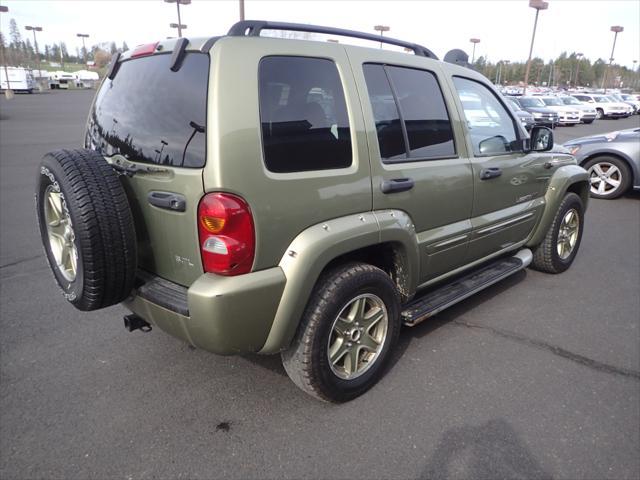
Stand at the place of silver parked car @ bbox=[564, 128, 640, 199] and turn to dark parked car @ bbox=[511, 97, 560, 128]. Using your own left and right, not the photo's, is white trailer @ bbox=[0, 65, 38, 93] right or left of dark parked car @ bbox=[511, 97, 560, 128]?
left

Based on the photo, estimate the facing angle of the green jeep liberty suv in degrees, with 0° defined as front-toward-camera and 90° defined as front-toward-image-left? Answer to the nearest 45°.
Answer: approximately 225°

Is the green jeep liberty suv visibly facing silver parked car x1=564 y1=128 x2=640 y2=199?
yes

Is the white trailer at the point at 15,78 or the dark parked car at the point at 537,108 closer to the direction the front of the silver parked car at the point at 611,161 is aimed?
the white trailer

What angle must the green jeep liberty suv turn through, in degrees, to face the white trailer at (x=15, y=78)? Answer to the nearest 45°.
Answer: approximately 90° to its left

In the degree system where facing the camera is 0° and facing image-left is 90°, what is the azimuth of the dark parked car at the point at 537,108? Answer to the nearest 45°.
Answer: approximately 315°

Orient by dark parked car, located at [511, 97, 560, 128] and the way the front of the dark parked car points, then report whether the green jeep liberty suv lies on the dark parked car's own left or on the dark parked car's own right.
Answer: on the dark parked car's own right
